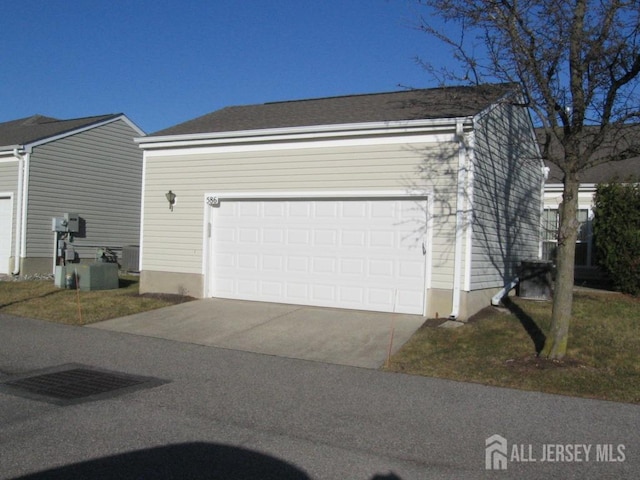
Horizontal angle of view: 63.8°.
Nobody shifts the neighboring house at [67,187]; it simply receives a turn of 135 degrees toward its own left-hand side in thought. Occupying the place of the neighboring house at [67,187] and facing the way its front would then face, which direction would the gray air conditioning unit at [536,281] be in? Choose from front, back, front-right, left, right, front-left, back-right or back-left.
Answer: front-right

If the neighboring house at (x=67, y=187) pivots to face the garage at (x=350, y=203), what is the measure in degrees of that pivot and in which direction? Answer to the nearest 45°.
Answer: approximately 90° to its left

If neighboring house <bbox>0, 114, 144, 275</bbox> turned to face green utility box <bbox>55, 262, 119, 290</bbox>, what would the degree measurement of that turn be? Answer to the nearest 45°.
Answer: approximately 45° to its left

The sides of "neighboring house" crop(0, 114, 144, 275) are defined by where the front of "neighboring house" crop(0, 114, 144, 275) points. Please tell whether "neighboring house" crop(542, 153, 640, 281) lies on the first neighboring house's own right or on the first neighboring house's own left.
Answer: on the first neighboring house's own left

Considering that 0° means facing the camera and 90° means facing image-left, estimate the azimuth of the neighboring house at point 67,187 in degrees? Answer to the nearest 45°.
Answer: approximately 45°

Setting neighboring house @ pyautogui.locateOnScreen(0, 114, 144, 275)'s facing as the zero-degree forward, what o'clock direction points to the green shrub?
The green shrub is roughly at 9 o'clock from the neighboring house.
